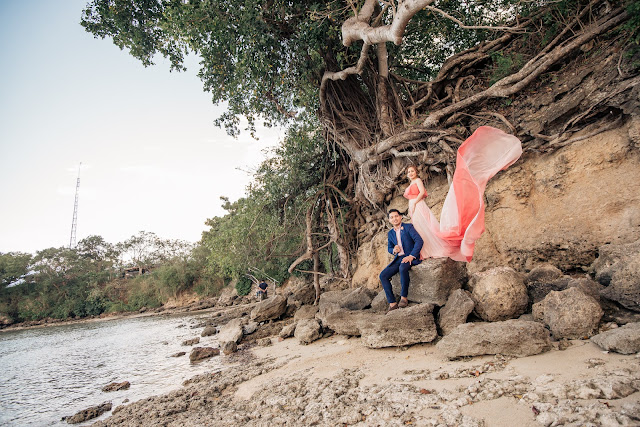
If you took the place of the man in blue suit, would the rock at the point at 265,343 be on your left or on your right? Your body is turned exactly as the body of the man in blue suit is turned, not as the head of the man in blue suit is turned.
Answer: on your right

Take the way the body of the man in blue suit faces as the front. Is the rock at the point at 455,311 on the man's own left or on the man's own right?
on the man's own left

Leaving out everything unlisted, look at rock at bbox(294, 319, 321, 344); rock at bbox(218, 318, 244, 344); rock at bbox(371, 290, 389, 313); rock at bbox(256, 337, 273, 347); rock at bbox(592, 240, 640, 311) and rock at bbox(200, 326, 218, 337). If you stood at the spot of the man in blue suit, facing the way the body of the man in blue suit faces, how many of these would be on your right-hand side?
5

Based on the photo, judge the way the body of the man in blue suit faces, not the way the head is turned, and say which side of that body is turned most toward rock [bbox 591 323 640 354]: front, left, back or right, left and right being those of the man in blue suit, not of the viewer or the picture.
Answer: left

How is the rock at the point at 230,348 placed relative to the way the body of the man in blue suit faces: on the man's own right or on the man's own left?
on the man's own right

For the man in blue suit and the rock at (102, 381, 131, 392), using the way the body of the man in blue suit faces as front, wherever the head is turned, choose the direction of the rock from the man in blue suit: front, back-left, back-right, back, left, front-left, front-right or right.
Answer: front-right

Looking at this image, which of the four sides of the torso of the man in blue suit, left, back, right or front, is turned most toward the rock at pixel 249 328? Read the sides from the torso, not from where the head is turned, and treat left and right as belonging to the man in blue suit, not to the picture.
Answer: right

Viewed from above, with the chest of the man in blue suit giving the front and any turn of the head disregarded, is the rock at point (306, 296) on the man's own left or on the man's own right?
on the man's own right

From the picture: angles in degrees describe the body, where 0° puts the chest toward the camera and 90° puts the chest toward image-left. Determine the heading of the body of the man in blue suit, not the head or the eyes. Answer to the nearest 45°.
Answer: approximately 45°

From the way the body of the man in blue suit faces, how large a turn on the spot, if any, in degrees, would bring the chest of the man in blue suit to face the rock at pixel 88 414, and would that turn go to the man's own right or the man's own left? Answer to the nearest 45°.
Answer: approximately 45° to the man's own right

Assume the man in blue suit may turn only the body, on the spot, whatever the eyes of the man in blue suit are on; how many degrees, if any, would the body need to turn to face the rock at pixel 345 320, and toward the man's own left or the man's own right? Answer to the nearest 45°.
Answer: approximately 90° to the man's own right

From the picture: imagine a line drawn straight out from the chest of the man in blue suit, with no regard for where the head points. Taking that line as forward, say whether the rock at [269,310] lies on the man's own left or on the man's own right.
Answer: on the man's own right

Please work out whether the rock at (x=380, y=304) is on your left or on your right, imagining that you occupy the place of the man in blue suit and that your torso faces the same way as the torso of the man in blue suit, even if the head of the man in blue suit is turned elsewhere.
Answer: on your right
